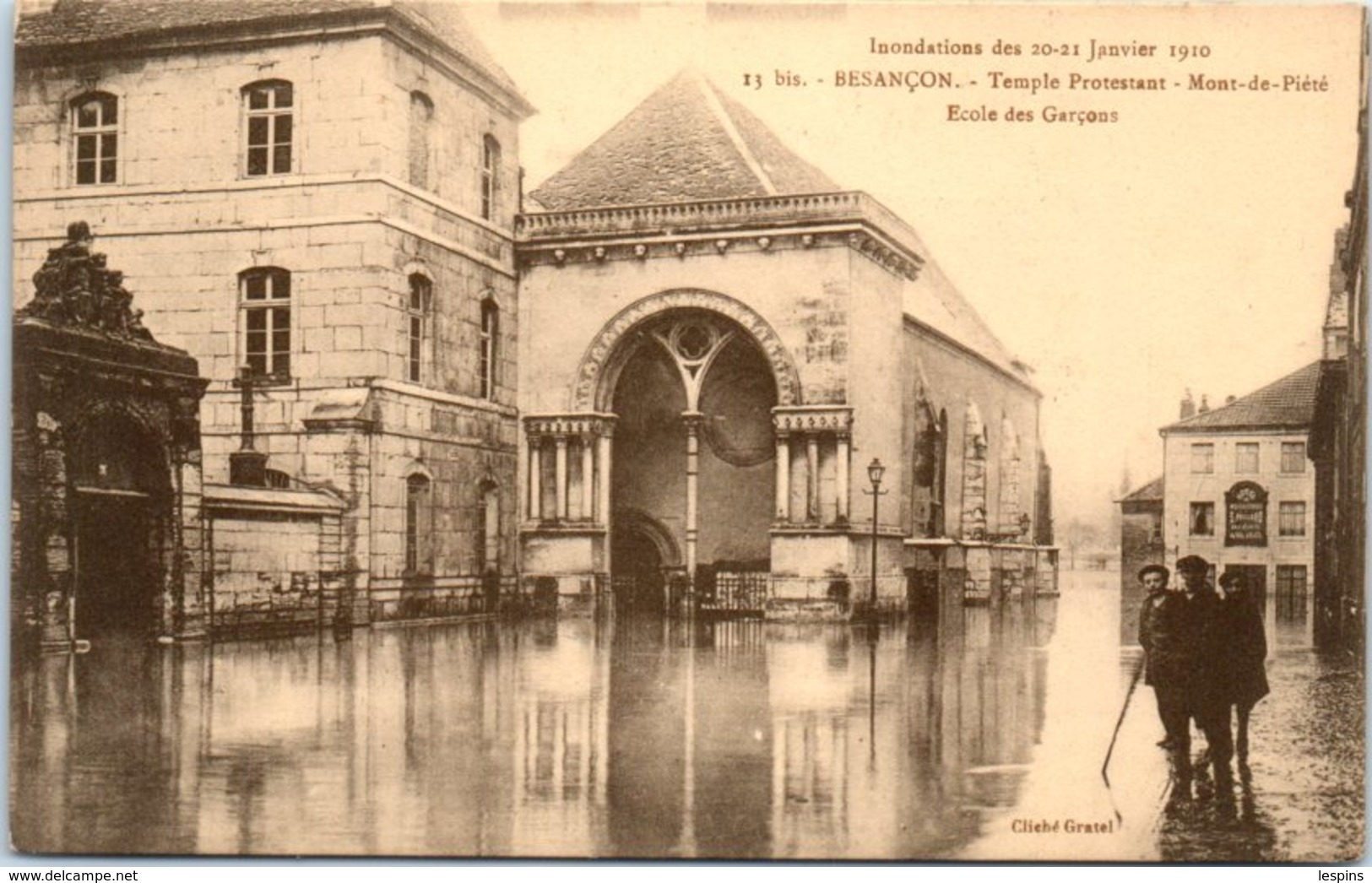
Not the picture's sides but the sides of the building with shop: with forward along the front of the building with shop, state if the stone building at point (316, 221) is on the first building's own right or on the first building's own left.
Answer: on the first building's own right

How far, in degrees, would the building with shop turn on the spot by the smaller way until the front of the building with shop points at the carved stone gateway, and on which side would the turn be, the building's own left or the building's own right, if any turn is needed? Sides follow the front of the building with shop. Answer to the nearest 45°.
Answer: approximately 90° to the building's own right

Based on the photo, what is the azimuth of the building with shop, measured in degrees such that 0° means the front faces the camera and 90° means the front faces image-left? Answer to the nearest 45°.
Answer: approximately 0°

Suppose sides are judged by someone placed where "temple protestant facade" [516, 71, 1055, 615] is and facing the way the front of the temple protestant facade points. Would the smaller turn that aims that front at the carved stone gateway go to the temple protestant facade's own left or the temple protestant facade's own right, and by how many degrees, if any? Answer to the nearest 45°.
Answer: approximately 45° to the temple protestant facade's own right

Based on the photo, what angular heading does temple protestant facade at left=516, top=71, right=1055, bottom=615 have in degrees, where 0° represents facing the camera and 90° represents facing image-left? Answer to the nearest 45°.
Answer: approximately 0°

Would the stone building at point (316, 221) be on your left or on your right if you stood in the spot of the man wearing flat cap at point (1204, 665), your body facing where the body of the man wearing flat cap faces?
on your right

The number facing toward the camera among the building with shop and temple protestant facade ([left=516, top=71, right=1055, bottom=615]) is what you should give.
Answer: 2

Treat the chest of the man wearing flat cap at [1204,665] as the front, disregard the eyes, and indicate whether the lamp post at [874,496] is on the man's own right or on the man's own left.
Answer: on the man's own right
